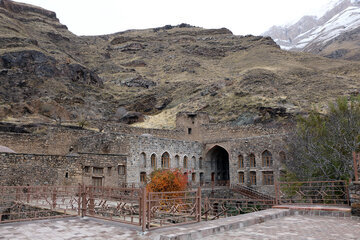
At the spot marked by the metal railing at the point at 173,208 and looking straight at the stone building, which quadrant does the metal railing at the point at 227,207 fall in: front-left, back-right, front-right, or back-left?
front-right

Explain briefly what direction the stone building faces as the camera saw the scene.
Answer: facing the viewer and to the left of the viewer

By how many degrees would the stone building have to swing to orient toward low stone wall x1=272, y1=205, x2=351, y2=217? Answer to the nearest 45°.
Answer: approximately 45° to its left

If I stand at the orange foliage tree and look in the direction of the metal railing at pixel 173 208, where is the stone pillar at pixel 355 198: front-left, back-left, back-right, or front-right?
front-left

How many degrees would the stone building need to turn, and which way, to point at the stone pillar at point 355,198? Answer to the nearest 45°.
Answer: approximately 45° to its left
